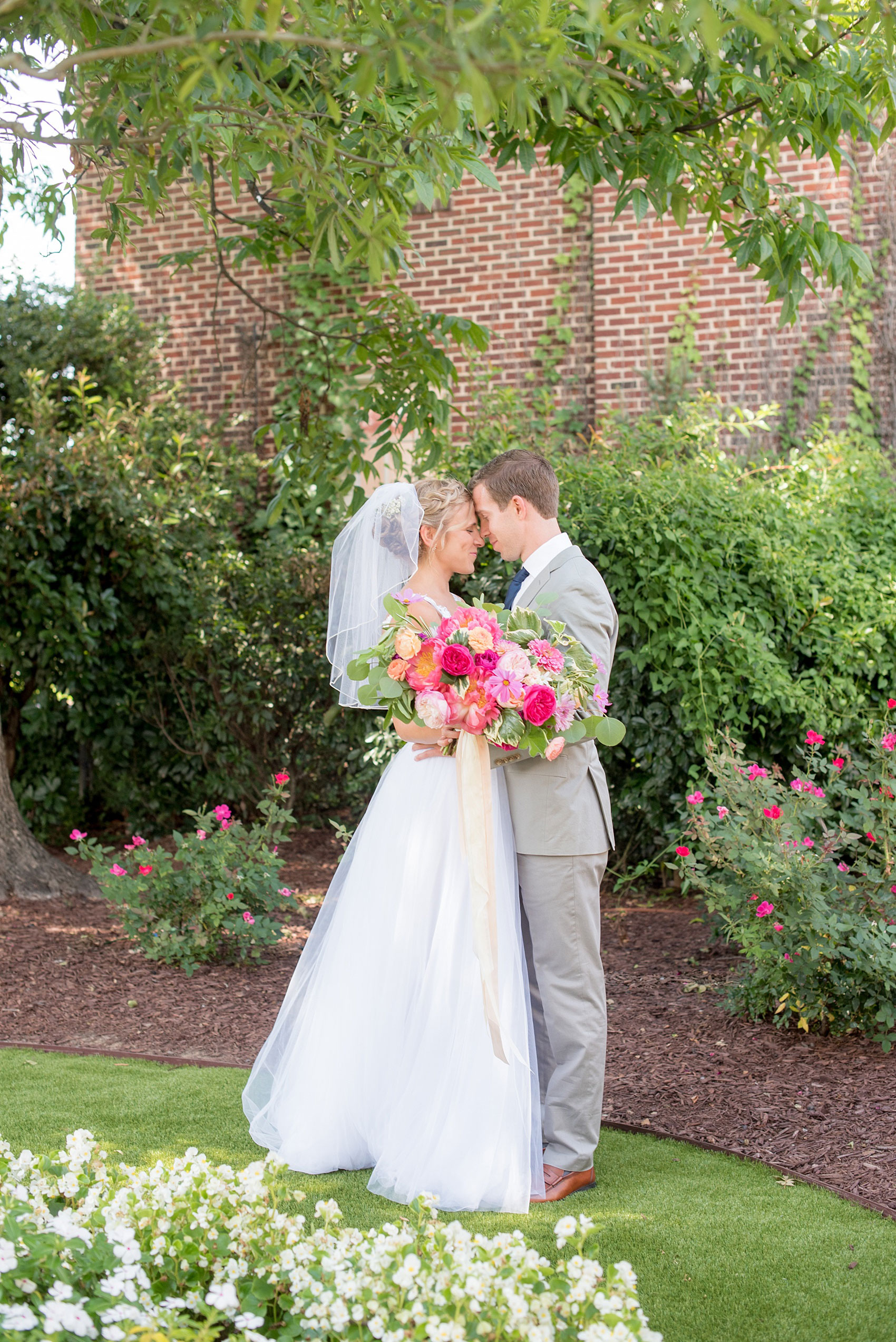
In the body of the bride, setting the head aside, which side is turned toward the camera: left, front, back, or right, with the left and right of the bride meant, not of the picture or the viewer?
right

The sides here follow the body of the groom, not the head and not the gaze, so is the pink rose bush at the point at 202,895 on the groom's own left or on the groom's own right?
on the groom's own right

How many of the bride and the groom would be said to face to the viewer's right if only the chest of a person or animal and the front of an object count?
1

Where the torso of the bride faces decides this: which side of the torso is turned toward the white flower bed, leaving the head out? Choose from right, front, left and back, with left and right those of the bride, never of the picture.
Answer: right

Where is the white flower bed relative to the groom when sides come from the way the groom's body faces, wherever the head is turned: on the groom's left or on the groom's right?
on the groom's left

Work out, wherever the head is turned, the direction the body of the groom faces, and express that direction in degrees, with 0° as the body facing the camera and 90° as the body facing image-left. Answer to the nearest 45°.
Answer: approximately 90°

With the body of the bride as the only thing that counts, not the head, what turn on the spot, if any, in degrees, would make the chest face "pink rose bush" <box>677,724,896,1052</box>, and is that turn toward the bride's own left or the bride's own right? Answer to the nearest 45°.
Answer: approximately 45° to the bride's own left

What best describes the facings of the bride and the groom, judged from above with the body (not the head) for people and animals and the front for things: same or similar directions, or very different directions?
very different directions

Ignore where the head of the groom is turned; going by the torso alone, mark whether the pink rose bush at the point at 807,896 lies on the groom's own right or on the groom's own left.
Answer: on the groom's own right
